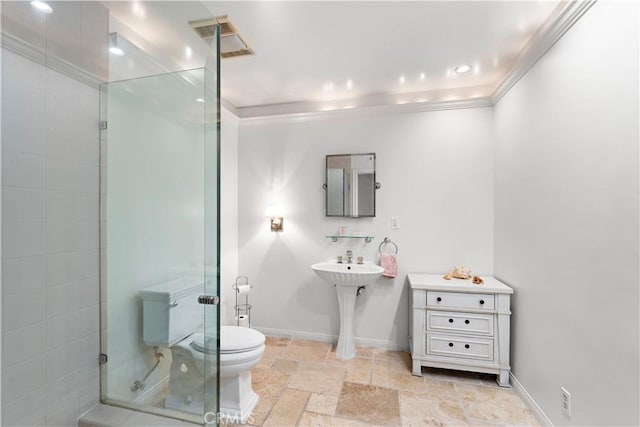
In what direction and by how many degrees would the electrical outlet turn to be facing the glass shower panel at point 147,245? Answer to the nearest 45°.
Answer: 0° — it already faces it

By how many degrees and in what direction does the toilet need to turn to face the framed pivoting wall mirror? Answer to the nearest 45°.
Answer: approximately 90° to its left

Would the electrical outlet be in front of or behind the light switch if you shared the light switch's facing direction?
in front

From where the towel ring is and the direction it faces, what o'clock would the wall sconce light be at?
The wall sconce light is roughly at 3 o'clock from the towel ring.

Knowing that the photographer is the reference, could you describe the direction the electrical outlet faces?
facing the viewer and to the left of the viewer

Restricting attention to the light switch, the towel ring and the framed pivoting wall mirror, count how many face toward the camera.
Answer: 3

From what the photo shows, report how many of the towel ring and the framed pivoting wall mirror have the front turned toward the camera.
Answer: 2

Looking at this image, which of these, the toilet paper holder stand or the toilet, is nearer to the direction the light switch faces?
the toilet

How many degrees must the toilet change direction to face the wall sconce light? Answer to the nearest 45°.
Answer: approximately 90° to its left

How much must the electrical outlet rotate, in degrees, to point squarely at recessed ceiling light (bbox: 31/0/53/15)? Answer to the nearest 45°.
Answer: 0° — it already faces it
